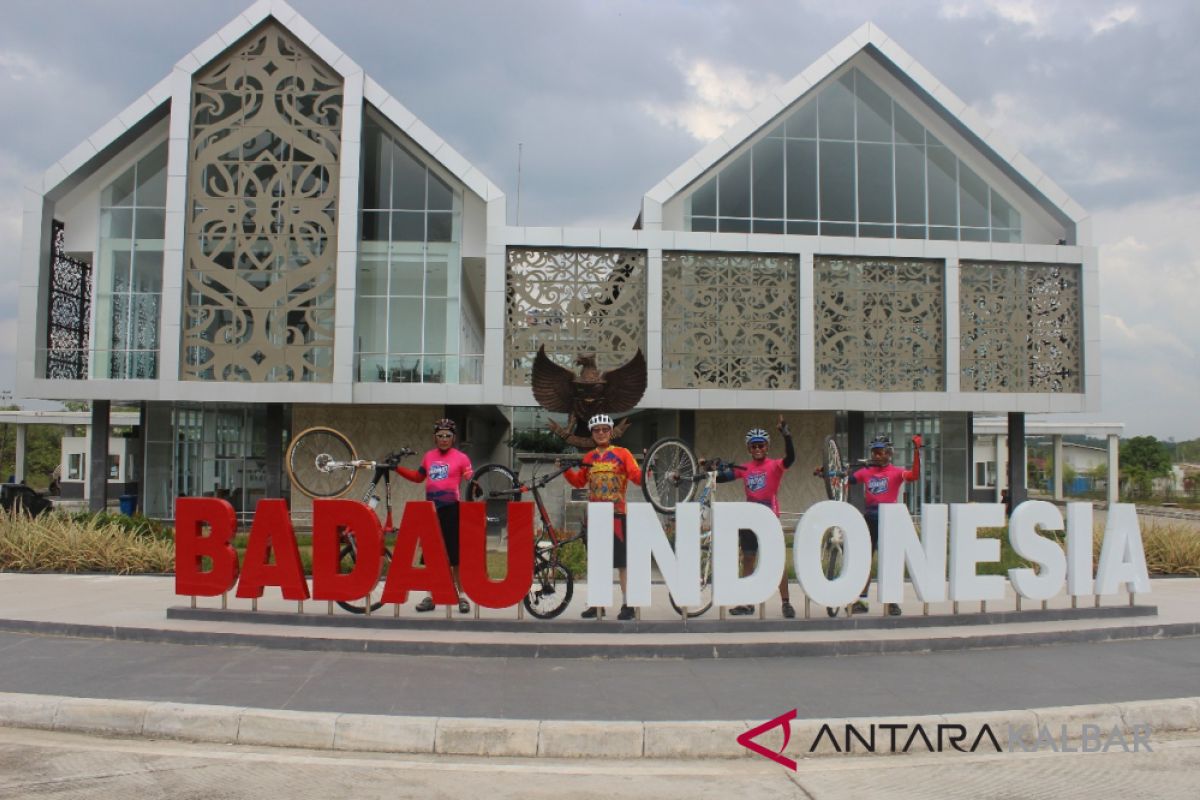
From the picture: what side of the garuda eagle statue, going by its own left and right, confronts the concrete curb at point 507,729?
front

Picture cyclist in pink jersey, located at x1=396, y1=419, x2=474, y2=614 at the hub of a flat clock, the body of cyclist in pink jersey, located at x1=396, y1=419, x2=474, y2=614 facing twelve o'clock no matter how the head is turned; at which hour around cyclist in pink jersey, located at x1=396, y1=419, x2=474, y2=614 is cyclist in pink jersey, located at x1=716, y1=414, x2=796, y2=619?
cyclist in pink jersey, located at x1=716, y1=414, x2=796, y2=619 is roughly at 9 o'clock from cyclist in pink jersey, located at x1=396, y1=419, x2=474, y2=614.

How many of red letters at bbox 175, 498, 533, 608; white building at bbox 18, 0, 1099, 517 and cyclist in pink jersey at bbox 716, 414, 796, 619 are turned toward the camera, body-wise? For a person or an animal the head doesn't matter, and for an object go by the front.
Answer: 3

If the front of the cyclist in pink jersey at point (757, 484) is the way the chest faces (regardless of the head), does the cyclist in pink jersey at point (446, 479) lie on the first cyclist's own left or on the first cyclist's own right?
on the first cyclist's own right

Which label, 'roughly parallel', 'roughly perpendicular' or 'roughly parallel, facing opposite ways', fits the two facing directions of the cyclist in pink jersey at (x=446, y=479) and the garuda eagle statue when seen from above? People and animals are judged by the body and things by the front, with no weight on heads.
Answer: roughly parallel

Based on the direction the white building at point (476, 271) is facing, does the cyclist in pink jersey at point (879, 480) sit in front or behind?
in front

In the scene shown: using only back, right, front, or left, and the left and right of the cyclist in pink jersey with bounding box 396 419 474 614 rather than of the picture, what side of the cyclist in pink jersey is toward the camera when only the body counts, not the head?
front

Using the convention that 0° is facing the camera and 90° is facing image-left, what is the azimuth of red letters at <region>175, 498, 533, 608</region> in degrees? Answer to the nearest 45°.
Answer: approximately 0°

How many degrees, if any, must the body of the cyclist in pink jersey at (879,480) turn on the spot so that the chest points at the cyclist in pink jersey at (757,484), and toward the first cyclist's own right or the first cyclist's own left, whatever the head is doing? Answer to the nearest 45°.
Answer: approximately 45° to the first cyclist's own right

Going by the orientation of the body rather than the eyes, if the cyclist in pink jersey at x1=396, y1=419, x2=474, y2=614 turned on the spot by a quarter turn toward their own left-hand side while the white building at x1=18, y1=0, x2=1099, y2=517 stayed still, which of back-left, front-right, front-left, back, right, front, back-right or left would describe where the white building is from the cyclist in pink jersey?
left

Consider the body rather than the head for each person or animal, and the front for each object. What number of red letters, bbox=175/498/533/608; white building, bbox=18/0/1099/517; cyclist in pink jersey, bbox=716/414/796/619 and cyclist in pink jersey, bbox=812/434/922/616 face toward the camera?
4

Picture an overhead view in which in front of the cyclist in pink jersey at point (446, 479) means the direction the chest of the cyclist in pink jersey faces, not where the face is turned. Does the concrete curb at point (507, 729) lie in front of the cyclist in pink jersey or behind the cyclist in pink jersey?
in front

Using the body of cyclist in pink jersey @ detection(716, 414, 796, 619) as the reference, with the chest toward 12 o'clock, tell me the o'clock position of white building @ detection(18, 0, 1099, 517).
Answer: The white building is roughly at 5 o'clock from the cyclist in pink jersey.

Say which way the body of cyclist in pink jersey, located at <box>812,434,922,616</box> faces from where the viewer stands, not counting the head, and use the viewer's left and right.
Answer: facing the viewer

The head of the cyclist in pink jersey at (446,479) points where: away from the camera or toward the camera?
toward the camera
